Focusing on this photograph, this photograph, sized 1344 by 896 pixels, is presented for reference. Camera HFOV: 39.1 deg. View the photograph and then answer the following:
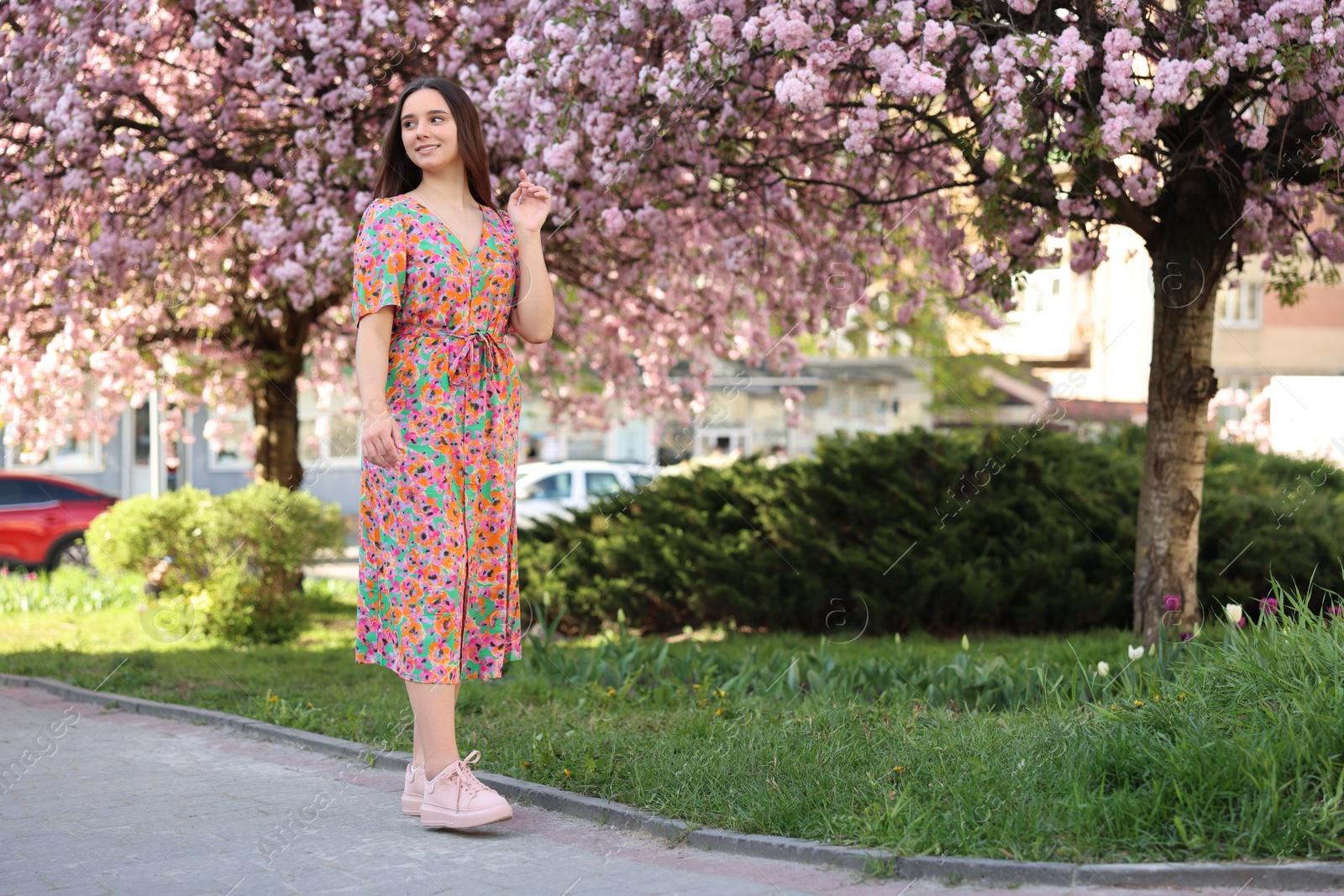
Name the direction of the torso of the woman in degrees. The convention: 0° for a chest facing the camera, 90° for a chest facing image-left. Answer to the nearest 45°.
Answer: approximately 315°

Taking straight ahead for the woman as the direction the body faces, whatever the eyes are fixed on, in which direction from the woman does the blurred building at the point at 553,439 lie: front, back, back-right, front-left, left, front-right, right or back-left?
back-left

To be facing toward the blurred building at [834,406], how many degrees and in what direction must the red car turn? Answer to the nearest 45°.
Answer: approximately 135° to its right

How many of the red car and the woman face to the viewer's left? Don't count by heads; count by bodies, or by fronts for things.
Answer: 1

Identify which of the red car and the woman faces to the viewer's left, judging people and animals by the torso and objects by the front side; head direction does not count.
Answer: the red car

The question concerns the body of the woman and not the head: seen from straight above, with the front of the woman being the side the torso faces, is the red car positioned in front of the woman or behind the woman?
behind

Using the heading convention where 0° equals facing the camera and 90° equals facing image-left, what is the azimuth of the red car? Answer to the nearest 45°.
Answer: approximately 90°
